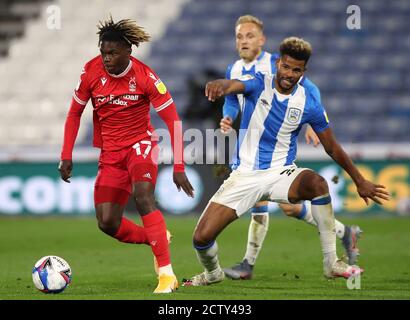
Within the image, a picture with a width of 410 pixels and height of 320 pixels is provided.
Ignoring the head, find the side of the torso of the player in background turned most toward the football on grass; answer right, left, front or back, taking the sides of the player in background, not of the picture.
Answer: front

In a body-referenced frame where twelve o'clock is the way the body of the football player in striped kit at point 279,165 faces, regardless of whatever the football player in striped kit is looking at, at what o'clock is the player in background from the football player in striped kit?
The player in background is roughly at 5 o'clock from the football player in striped kit.

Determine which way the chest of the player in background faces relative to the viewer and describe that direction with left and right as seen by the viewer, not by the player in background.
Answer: facing the viewer and to the left of the viewer

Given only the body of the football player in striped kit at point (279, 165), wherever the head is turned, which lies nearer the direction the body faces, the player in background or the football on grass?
the football on grass

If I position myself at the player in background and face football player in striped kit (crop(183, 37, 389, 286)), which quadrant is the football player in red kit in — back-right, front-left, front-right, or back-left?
front-right

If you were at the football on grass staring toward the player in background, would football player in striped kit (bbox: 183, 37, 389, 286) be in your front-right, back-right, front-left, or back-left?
front-right

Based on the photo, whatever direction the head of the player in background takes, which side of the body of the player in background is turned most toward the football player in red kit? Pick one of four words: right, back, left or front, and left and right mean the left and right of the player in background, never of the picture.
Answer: front

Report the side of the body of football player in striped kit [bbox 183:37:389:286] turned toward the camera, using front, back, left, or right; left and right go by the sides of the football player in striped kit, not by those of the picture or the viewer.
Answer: front

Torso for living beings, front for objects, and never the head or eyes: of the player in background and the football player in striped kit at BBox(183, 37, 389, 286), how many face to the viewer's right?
0
